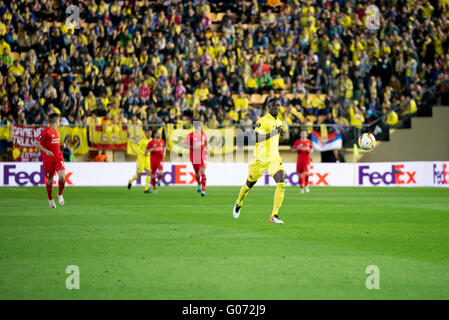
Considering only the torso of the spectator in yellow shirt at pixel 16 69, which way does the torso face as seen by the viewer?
toward the camera

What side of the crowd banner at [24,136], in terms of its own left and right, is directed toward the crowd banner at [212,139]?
left

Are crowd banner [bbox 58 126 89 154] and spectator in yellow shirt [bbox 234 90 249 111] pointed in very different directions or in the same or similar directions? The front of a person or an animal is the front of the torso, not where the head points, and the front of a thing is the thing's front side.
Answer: same or similar directions

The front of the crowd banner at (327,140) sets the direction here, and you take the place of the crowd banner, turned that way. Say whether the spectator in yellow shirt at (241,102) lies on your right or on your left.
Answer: on your right

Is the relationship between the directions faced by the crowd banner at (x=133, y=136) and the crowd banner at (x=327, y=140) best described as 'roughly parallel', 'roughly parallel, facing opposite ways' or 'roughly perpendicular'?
roughly parallel

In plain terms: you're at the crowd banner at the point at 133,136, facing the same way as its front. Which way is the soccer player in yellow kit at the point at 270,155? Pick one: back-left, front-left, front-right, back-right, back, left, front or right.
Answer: front

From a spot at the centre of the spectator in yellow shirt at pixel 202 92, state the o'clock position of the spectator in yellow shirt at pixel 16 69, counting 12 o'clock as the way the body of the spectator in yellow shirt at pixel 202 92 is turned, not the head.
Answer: the spectator in yellow shirt at pixel 16 69 is roughly at 3 o'clock from the spectator in yellow shirt at pixel 202 92.

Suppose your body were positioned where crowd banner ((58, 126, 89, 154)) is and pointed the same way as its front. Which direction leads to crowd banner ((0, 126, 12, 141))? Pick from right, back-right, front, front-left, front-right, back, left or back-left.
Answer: right

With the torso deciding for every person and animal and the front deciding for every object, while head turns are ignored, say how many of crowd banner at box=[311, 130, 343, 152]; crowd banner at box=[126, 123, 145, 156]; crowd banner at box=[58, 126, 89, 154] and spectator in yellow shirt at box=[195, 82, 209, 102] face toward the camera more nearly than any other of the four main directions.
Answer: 4

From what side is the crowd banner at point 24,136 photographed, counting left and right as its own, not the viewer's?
front

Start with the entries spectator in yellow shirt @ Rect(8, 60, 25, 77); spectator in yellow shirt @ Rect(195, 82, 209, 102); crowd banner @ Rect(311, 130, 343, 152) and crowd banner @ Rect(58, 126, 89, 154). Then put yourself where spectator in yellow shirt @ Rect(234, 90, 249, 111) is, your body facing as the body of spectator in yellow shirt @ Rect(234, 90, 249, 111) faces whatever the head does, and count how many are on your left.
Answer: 1

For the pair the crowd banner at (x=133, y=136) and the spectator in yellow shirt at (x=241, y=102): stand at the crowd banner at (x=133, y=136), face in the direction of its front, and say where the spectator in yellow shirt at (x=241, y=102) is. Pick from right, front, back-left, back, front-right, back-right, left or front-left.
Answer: left

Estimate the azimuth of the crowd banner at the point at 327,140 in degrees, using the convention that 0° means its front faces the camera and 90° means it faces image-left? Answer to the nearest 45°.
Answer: approximately 0°

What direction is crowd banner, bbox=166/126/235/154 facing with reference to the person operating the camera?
facing the viewer

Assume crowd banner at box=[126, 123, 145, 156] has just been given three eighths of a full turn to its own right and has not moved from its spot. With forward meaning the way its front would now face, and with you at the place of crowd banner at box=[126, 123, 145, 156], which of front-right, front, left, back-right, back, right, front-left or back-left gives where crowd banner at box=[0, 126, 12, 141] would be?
front-left

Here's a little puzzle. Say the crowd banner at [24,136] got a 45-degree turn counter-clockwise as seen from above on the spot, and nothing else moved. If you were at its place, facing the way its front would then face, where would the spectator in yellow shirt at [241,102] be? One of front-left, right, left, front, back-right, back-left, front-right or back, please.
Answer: front-left
